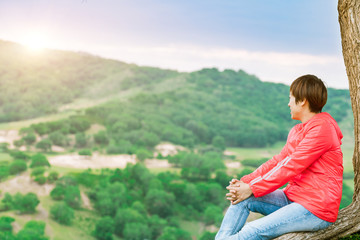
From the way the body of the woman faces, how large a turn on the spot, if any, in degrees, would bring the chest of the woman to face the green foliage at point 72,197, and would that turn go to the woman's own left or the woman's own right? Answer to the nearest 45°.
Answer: approximately 45° to the woman's own right

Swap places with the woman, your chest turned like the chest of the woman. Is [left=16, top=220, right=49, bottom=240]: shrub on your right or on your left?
on your right

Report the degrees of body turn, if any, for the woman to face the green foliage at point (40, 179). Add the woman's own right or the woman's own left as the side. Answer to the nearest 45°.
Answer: approximately 45° to the woman's own right

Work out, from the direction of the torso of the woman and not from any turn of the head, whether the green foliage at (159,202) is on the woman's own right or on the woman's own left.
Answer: on the woman's own right

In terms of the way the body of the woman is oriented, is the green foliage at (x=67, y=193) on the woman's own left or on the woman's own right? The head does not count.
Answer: on the woman's own right

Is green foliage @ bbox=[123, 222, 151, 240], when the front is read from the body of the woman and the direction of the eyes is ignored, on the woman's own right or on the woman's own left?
on the woman's own right

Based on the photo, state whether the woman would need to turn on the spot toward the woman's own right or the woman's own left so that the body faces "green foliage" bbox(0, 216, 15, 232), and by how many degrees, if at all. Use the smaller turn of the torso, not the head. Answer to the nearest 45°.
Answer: approximately 45° to the woman's own right

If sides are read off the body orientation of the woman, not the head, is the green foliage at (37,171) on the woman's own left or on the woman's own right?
on the woman's own right

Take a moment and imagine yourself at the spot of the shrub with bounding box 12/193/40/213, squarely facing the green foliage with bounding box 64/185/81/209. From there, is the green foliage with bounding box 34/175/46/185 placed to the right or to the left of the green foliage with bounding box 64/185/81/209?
left

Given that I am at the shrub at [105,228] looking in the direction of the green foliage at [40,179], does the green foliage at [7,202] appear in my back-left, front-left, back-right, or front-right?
front-left

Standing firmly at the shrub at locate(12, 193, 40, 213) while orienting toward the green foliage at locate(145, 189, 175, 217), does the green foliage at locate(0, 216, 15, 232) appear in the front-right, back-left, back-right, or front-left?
back-right

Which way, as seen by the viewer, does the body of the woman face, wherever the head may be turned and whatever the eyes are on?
to the viewer's left

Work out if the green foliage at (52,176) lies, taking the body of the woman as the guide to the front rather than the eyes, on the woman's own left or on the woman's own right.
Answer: on the woman's own right

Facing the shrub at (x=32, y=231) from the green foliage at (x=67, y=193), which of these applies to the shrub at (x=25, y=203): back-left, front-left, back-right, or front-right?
front-right

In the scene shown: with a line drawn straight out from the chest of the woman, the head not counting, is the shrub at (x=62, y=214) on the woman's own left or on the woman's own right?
on the woman's own right
